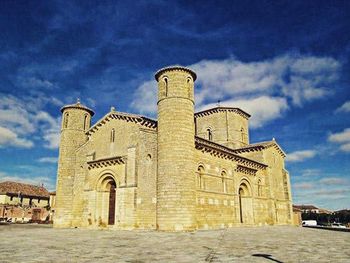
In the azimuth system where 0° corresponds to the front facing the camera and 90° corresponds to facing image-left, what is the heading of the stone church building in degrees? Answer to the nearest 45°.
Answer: approximately 45°
